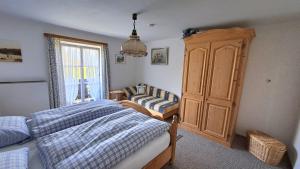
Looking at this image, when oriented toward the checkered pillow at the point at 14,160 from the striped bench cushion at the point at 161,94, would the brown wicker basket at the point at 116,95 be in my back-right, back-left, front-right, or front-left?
front-right

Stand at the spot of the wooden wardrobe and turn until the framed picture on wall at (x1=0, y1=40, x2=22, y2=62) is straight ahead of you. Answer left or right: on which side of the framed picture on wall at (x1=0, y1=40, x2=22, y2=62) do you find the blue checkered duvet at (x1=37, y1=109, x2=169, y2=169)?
left

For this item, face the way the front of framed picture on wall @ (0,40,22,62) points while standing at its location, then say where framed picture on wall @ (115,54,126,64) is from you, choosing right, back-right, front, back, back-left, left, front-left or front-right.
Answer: left

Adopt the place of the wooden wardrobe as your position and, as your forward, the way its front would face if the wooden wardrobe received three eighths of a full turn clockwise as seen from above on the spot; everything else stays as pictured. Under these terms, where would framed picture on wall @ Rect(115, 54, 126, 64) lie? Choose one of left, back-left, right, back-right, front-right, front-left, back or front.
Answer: left

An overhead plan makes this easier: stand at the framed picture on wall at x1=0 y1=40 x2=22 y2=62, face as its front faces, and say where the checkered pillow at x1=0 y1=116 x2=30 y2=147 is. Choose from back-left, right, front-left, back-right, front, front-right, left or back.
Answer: front

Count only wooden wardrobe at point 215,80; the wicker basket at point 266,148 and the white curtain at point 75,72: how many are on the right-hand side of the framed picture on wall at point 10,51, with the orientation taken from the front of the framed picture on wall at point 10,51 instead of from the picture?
0

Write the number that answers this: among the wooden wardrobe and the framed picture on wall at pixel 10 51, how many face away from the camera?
0

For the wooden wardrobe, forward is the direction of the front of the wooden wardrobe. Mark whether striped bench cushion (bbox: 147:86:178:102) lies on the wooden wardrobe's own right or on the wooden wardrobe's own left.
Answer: on the wooden wardrobe's own right

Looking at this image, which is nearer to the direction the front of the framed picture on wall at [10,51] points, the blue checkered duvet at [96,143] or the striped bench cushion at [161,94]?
the blue checkered duvet

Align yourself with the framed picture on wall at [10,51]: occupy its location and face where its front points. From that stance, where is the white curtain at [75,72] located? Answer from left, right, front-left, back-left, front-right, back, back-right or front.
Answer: left

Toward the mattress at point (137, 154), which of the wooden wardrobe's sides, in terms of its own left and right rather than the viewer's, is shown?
front

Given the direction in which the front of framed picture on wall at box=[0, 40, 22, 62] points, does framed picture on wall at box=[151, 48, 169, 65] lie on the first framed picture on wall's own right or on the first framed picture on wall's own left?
on the first framed picture on wall's own left
